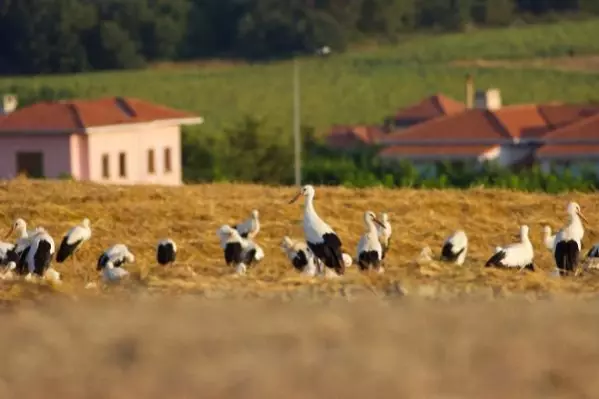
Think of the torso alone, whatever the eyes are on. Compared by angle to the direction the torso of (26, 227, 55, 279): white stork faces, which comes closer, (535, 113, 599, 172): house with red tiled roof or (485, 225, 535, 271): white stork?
the house with red tiled roof

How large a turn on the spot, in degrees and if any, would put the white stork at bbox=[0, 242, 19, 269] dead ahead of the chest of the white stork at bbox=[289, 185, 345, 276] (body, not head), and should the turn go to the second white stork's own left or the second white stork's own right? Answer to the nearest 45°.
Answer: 0° — it already faces it

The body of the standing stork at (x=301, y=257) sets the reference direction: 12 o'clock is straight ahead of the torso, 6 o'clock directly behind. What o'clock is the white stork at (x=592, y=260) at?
The white stork is roughly at 6 o'clock from the standing stork.

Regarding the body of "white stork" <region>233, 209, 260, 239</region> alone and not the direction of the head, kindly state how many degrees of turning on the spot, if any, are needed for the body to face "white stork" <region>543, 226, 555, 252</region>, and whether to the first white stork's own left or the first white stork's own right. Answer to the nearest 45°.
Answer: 0° — it already faces it

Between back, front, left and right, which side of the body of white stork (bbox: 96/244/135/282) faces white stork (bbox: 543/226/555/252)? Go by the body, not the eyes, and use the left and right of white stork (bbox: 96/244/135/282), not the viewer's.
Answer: front

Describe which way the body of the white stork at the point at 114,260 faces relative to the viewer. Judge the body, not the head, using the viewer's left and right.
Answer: facing to the right of the viewer

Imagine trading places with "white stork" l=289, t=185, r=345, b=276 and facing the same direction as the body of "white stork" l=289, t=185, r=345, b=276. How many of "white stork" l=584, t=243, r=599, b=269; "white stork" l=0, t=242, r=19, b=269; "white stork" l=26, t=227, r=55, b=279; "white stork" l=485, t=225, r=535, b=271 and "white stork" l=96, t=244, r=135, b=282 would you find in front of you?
3

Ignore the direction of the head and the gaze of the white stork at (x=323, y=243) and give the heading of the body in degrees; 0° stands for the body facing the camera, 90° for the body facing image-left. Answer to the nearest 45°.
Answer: approximately 90°

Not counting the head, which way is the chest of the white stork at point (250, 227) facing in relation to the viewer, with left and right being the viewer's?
facing to the right of the viewer
